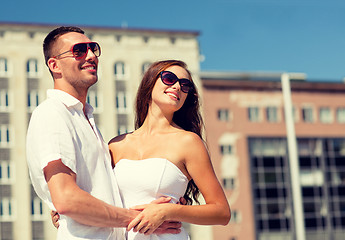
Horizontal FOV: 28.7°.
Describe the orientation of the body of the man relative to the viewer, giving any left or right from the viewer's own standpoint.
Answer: facing the viewer and to the right of the viewer

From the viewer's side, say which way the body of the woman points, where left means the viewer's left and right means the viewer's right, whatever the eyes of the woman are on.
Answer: facing the viewer and to the left of the viewer

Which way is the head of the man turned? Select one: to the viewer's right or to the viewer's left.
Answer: to the viewer's right

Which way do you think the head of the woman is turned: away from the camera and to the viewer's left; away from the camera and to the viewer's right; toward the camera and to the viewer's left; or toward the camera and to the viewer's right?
toward the camera and to the viewer's right

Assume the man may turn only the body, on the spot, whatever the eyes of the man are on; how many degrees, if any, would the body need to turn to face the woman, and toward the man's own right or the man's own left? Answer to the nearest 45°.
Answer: approximately 90° to the man's own left

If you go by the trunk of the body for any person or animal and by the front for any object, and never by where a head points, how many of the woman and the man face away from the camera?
0
